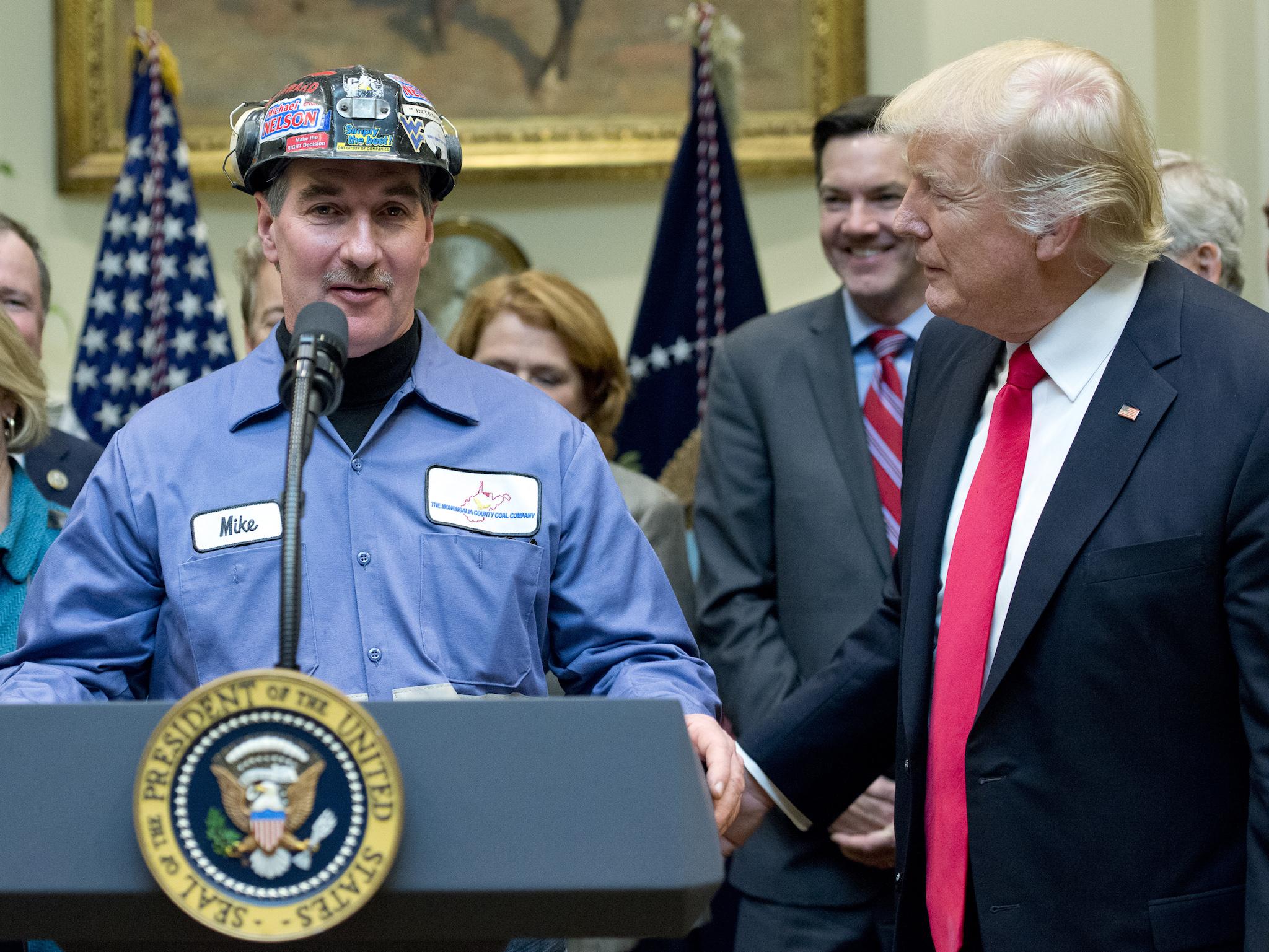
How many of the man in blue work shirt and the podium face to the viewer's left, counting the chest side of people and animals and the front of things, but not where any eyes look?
0

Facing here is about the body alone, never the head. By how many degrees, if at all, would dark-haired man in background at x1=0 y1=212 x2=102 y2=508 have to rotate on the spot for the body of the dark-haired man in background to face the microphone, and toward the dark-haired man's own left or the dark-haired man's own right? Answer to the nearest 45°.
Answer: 0° — they already face it

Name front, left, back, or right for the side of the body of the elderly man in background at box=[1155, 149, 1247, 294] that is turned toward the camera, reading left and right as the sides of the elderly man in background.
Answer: left

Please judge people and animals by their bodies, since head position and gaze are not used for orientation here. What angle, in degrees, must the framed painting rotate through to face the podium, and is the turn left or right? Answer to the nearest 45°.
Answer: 0° — it already faces it

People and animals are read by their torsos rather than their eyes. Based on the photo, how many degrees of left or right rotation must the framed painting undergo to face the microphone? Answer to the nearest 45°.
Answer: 0° — it already faces it

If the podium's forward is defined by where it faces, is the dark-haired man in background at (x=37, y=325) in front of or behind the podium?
behind

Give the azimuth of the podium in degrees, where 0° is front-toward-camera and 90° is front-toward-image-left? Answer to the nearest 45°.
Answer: approximately 0°

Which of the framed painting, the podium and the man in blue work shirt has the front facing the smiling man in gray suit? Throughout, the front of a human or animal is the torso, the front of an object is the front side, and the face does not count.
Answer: the framed painting

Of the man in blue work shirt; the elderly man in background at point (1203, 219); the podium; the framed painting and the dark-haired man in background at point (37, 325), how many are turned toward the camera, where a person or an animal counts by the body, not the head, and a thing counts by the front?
4
